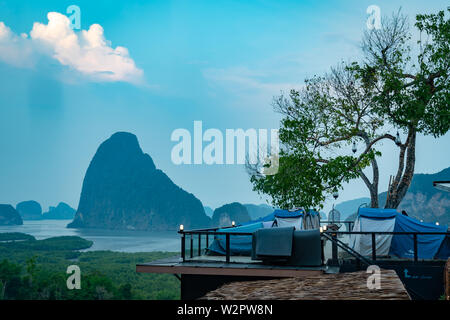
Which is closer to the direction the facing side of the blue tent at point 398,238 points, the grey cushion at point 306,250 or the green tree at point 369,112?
the grey cushion

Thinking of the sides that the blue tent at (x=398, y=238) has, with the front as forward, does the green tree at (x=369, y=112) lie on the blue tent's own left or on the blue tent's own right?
on the blue tent's own right

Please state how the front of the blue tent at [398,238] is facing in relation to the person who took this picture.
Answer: facing the viewer and to the left of the viewer

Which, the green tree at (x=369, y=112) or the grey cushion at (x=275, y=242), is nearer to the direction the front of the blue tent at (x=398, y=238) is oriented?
the grey cushion

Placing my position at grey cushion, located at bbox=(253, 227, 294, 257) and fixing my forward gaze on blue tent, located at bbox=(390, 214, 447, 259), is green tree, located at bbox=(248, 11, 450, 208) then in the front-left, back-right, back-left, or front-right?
front-left

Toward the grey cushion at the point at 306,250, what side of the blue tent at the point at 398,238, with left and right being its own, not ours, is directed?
front

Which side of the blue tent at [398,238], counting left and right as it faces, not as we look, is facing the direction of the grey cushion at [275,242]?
front

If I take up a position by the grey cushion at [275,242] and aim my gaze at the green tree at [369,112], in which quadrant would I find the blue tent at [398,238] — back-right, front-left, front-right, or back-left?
front-right
